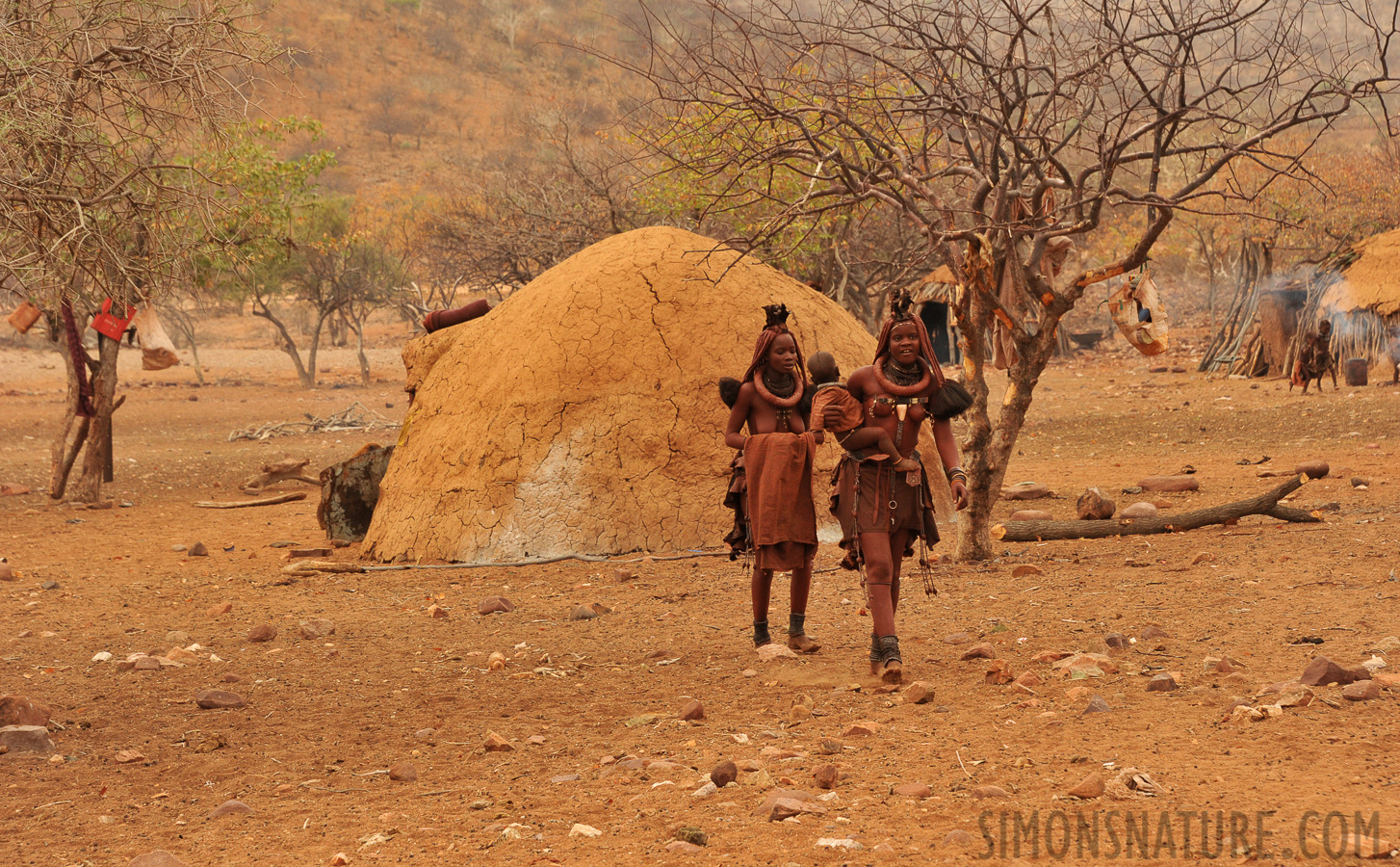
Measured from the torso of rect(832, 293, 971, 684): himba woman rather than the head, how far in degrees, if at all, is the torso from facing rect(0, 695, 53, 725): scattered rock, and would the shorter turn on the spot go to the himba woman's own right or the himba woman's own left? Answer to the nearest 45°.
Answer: approximately 90° to the himba woman's own right

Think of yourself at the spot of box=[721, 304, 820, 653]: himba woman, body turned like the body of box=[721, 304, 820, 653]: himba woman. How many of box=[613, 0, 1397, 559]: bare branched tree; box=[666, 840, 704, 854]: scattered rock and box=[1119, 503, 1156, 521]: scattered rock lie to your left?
2

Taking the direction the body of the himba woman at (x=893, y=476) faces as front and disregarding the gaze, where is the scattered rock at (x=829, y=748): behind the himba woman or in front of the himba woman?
in front

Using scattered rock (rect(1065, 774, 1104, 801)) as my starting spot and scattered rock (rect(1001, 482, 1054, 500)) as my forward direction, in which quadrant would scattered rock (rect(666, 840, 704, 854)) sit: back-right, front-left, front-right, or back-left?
back-left

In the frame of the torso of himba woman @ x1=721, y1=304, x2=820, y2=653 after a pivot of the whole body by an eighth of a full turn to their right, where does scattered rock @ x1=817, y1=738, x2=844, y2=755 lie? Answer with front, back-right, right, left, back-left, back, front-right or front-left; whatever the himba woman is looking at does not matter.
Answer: front

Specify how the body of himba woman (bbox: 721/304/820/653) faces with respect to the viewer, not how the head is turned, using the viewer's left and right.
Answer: facing the viewer and to the right of the viewer

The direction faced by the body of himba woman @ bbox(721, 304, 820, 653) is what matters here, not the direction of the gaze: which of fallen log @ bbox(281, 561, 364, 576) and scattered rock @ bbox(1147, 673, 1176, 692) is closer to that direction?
the scattered rock

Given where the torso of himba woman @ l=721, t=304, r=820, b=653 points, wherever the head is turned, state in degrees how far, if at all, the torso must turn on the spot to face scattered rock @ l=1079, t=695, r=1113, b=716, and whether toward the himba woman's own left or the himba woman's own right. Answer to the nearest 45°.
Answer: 0° — they already face it

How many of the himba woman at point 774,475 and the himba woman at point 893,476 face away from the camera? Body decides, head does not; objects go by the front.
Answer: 0

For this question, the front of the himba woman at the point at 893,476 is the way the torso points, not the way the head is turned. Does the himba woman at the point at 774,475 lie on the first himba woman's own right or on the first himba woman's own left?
on the first himba woman's own right

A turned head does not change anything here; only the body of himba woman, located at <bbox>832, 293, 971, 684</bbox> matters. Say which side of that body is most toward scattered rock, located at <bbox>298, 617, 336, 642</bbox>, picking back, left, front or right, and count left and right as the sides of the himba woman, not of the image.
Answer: right

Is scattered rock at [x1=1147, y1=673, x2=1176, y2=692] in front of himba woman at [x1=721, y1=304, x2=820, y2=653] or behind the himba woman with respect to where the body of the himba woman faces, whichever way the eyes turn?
in front

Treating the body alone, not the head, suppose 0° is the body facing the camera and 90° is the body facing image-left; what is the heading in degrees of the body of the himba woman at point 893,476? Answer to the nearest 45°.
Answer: approximately 0°
